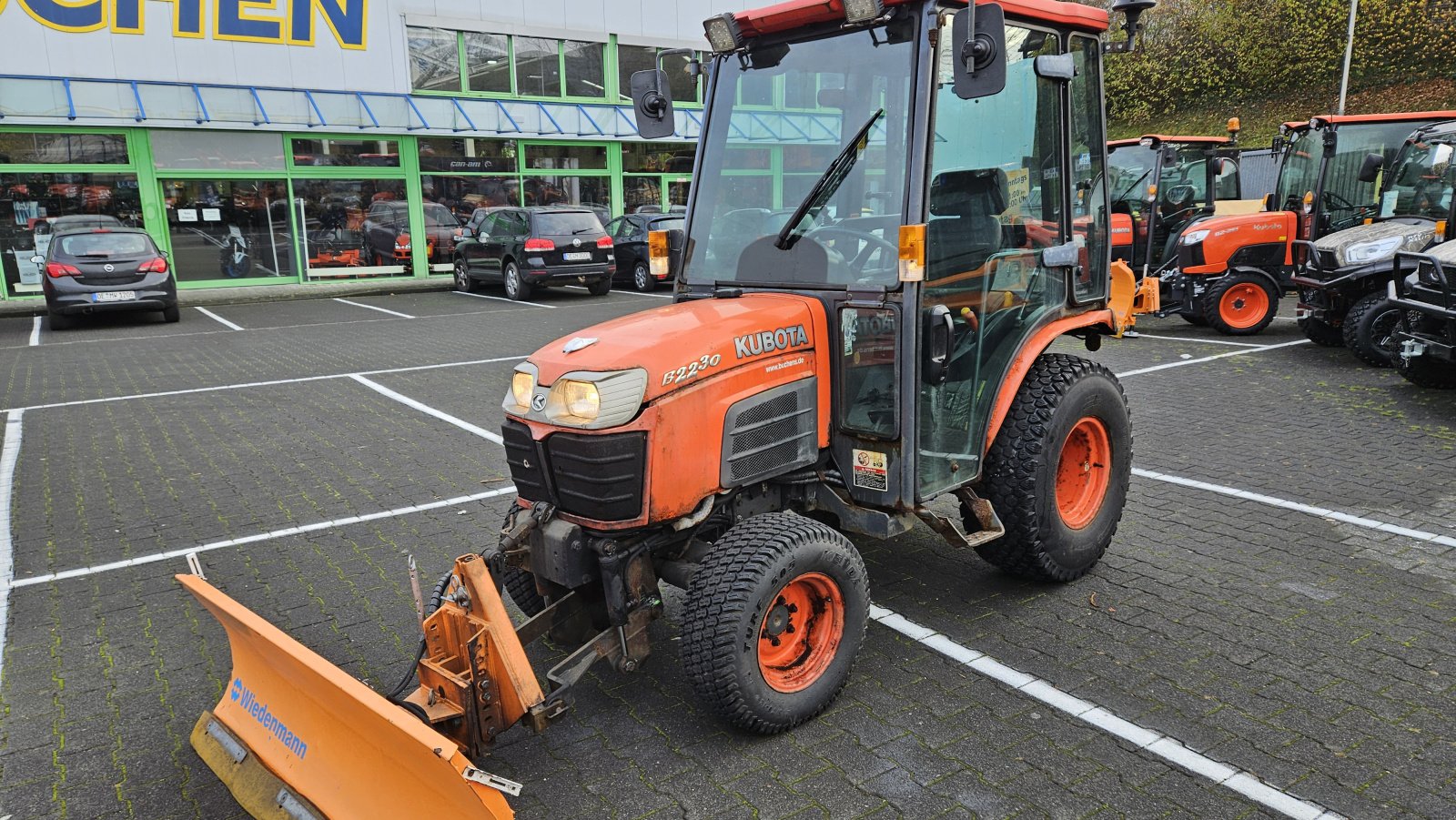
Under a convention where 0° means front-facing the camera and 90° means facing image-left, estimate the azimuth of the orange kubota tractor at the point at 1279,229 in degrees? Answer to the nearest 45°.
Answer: approximately 90°

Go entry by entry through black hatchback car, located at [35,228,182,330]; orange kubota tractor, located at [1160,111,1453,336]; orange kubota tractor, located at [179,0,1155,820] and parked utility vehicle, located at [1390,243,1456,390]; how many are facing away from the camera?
1

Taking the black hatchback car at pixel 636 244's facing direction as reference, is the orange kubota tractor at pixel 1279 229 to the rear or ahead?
to the rear

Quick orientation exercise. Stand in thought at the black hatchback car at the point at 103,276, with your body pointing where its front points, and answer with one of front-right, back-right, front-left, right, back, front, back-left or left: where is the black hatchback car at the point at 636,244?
right

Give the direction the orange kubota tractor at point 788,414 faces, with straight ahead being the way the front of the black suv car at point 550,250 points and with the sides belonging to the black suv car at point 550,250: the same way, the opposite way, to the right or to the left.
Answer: to the left

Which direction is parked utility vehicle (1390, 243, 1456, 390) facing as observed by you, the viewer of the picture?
facing the viewer and to the left of the viewer

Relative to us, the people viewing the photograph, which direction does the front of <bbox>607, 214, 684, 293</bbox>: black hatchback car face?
facing away from the viewer and to the left of the viewer

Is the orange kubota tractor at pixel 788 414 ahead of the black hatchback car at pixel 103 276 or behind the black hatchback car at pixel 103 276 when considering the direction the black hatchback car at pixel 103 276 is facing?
behind

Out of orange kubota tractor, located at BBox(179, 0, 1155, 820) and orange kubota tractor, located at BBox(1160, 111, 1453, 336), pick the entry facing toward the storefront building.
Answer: orange kubota tractor, located at BBox(1160, 111, 1453, 336)

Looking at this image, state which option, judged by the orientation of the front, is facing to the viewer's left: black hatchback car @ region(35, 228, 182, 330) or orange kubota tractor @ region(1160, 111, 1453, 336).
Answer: the orange kubota tractor

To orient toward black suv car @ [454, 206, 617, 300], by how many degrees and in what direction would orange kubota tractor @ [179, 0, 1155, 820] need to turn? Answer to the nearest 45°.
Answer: approximately 135° to its right

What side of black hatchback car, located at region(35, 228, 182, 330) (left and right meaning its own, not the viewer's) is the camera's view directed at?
back
